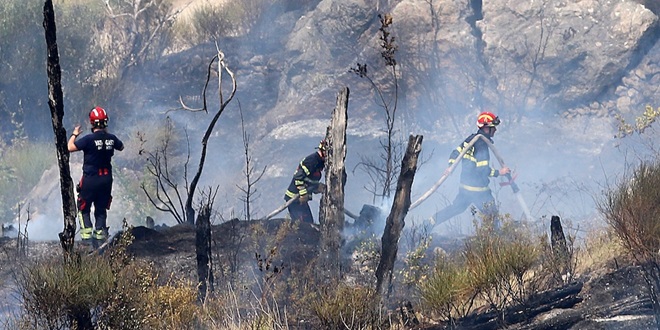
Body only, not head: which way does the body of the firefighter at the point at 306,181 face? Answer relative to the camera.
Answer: to the viewer's right

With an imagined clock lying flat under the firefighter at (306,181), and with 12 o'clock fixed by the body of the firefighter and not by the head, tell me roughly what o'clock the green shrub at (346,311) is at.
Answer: The green shrub is roughly at 3 o'clock from the firefighter.

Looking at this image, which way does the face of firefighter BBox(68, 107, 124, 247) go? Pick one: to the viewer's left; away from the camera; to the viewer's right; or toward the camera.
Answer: away from the camera

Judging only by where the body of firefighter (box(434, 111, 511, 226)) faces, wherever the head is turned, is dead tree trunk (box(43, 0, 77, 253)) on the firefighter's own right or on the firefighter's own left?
on the firefighter's own right

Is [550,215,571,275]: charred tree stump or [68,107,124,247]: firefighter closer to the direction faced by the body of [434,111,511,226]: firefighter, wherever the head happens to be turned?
the charred tree stump

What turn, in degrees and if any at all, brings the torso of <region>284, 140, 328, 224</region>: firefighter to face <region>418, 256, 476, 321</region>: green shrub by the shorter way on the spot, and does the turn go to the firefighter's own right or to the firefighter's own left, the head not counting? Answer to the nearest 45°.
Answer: approximately 90° to the firefighter's own right

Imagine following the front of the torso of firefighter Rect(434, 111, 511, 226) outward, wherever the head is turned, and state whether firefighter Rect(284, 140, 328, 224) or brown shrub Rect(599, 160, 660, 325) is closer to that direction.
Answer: the brown shrub
